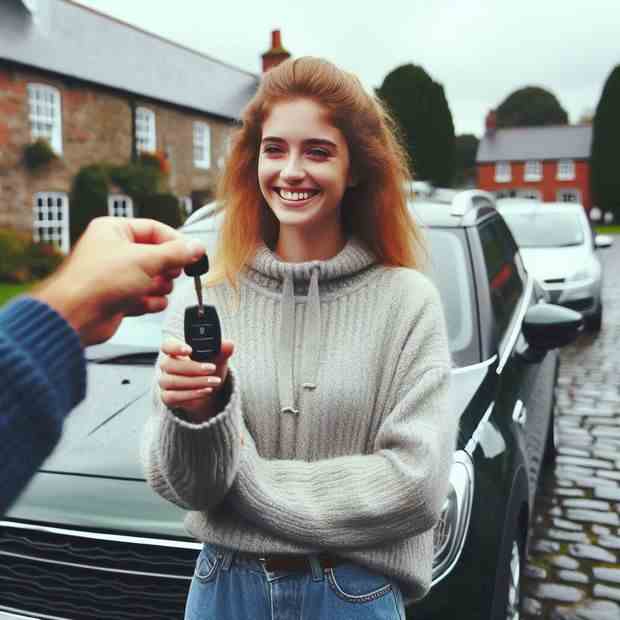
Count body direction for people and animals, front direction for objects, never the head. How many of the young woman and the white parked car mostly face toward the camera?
2

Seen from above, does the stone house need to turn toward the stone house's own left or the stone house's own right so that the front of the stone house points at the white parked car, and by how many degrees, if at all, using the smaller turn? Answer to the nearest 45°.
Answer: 0° — it already faces it

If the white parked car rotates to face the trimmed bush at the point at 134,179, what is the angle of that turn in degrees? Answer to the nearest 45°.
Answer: approximately 135° to its right

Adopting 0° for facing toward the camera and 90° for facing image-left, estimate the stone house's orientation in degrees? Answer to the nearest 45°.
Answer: approximately 315°

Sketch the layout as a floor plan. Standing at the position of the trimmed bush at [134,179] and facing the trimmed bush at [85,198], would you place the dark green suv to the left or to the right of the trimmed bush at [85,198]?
left

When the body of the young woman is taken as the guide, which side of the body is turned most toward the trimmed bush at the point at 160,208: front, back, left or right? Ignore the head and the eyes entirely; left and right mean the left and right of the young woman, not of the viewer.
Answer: back

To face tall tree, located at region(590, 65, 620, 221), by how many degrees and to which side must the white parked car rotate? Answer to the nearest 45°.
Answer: approximately 180°

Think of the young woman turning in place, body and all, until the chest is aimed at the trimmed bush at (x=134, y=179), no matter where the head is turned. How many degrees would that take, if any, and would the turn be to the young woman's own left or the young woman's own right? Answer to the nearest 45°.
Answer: approximately 180°

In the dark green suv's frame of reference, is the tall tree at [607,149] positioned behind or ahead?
behind

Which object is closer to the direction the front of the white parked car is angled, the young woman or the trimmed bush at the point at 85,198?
the young woman

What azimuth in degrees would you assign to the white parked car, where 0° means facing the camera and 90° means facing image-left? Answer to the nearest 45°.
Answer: approximately 0°

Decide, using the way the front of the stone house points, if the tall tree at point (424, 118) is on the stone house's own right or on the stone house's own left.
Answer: on the stone house's own left
